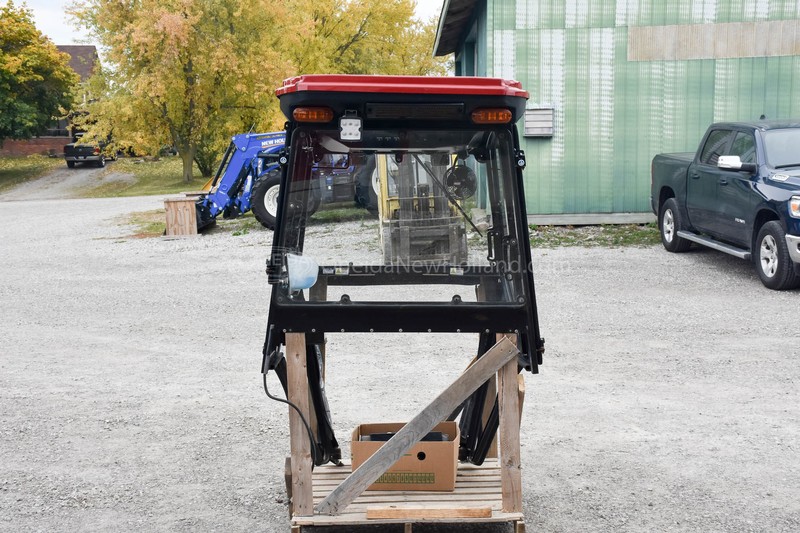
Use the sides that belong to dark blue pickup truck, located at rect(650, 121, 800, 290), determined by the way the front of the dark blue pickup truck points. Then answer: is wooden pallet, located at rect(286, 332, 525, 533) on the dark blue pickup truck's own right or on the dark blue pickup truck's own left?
on the dark blue pickup truck's own right

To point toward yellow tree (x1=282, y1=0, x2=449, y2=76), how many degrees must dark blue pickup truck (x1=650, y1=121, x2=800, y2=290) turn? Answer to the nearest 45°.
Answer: approximately 180°

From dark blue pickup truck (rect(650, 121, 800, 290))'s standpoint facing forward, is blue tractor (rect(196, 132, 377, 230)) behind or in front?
behind

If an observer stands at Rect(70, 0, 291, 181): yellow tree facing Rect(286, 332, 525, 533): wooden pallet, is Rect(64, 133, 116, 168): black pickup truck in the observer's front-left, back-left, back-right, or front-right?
back-right

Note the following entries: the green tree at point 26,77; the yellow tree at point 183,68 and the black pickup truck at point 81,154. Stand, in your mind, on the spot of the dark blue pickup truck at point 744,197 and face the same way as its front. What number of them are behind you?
3

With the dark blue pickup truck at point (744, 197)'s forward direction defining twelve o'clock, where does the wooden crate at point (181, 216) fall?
The wooden crate is roughly at 5 o'clock from the dark blue pickup truck.

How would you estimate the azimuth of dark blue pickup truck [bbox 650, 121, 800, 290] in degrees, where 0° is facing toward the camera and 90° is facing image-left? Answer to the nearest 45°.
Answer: approximately 315°

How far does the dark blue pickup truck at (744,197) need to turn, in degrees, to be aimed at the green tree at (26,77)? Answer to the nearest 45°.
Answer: approximately 180°
